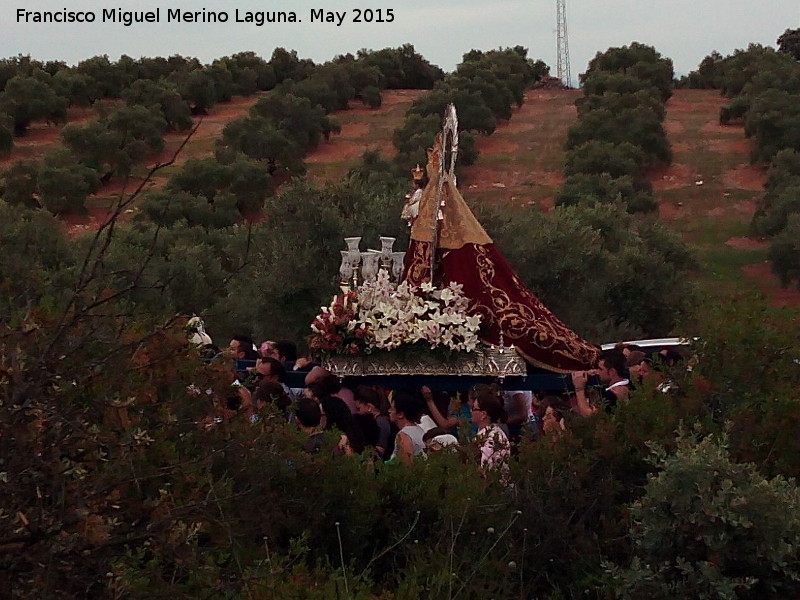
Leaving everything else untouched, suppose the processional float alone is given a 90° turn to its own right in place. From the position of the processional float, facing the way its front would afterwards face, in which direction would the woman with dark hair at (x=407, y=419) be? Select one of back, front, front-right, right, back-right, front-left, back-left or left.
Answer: back

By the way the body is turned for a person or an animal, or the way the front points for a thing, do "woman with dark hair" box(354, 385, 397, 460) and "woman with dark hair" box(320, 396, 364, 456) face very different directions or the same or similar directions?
same or similar directions

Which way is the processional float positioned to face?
to the viewer's left

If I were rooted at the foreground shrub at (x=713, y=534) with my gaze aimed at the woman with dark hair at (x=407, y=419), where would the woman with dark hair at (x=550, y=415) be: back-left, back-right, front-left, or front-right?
front-right

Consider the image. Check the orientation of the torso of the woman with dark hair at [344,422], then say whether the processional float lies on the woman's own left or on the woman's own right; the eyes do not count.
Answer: on the woman's own right
